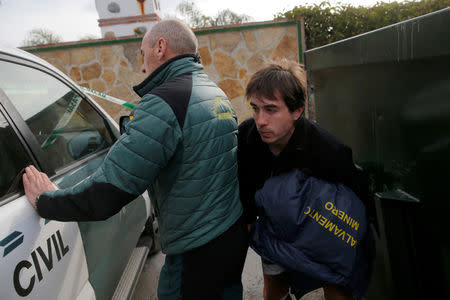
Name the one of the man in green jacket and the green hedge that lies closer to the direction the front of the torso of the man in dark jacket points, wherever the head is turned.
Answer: the man in green jacket

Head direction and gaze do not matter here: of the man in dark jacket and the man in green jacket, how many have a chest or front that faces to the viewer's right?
0

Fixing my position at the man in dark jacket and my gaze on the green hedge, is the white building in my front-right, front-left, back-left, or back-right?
front-left

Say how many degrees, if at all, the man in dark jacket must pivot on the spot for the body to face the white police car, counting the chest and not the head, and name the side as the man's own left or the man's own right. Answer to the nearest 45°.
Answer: approximately 45° to the man's own right

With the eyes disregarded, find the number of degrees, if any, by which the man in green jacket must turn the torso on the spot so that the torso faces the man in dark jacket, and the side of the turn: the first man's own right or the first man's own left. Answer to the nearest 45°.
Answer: approximately 135° to the first man's own right

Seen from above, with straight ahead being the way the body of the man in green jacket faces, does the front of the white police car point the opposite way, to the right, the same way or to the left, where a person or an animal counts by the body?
to the right

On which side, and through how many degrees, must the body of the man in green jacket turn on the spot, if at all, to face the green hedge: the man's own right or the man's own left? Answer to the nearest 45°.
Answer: approximately 90° to the man's own right

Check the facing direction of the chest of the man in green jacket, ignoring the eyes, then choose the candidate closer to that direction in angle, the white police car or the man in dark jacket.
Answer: the white police car

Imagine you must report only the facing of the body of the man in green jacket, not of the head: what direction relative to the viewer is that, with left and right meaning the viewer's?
facing away from the viewer and to the left of the viewer

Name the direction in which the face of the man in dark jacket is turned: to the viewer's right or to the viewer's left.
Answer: to the viewer's left

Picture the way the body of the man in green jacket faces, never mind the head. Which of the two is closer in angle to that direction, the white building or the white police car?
the white police car

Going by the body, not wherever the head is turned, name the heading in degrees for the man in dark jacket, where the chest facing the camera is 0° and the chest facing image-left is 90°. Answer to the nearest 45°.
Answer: approximately 45°

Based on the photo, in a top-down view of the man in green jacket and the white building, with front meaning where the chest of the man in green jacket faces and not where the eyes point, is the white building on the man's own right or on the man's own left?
on the man's own right

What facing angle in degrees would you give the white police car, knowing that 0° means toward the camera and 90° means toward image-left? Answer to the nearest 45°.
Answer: approximately 225°
